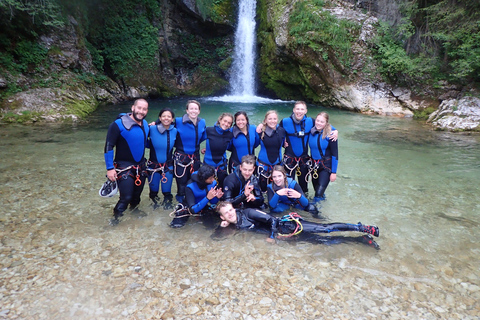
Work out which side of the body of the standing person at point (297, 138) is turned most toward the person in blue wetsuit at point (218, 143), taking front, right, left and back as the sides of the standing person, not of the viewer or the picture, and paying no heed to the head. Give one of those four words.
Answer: right

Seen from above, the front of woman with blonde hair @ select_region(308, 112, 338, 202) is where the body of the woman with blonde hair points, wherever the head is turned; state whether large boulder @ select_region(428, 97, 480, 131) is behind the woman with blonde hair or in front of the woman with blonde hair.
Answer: behind

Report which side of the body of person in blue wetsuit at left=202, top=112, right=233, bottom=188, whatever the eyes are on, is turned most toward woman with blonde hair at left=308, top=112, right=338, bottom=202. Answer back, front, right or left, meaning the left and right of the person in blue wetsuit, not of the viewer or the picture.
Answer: left

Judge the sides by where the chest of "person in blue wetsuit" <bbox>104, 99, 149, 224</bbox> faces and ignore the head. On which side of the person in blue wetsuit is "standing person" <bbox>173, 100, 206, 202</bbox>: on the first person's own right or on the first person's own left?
on the first person's own left

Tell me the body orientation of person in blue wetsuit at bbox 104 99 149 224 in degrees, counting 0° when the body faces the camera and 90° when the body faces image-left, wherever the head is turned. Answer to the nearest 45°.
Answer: approximately 315°

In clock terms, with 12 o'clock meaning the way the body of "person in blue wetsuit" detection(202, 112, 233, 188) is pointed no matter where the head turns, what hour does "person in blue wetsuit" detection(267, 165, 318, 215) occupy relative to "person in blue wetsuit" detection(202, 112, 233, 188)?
"person in blue wetsuit" detection(267, 165, 318, 215) is roughly at 10 o'clock from "person in blue wetsuit" detection(202, 112, 233, 188).

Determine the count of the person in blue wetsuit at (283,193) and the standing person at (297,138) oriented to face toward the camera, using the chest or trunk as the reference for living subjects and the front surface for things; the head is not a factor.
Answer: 2

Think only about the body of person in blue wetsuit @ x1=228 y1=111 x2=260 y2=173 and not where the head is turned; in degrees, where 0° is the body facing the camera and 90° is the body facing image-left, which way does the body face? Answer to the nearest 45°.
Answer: approximately 0°
